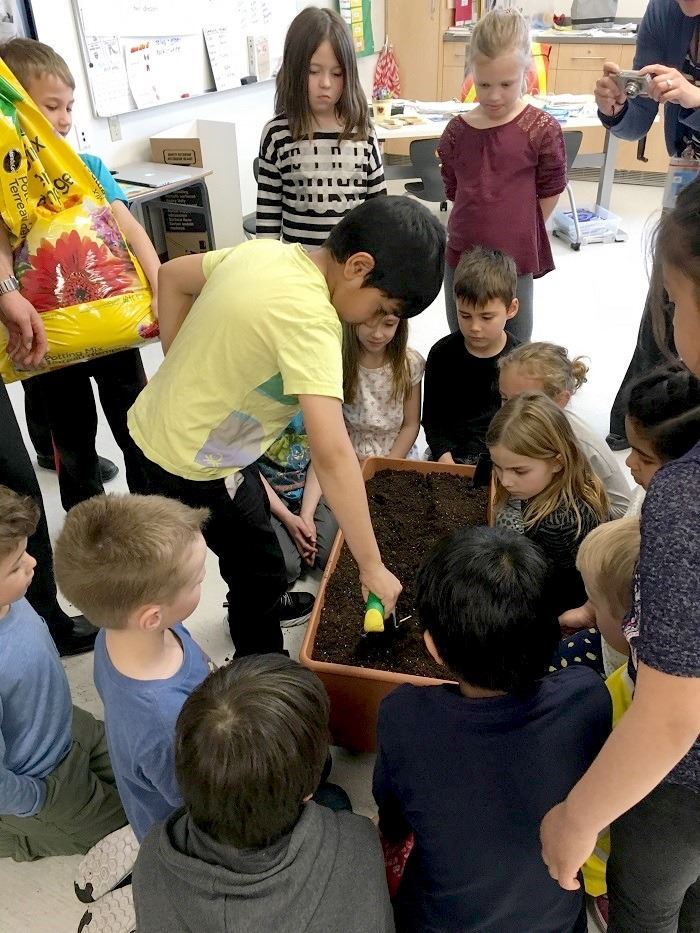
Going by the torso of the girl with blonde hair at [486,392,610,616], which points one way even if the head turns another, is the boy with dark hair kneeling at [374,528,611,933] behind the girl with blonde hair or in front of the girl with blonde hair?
in front

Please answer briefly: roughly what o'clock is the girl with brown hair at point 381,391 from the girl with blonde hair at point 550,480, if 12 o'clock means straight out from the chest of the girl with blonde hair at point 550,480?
the girl with brown hair at point 381,391 is roughly at 3 o'clock from the girl with blonde hair at point 550,480.

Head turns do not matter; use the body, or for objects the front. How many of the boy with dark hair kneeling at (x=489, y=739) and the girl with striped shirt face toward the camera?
1

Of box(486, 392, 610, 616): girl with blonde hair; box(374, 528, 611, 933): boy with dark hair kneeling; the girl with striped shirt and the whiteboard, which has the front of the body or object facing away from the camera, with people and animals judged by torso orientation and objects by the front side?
the boy with dark hair kneeling

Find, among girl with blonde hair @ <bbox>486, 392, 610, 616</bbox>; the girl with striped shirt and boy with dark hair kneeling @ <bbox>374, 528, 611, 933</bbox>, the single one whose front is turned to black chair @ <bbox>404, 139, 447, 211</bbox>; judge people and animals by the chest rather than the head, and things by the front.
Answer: the boy with dark hair kneeling

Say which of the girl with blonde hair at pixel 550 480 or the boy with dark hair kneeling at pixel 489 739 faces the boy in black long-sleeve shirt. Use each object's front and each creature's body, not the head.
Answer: the boy with dark hair kneeling

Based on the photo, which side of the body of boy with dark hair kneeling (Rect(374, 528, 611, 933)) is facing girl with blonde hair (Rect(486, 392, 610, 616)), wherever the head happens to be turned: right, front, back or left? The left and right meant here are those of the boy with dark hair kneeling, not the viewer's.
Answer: front

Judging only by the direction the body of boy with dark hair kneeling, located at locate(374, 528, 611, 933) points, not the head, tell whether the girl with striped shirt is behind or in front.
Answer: in front

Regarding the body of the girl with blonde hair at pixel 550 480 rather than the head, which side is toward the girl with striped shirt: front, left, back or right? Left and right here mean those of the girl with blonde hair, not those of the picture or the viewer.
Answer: right

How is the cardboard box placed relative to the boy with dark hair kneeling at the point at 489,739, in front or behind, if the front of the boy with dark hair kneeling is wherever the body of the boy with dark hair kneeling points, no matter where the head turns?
in front

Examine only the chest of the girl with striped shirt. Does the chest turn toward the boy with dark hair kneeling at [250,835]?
yes

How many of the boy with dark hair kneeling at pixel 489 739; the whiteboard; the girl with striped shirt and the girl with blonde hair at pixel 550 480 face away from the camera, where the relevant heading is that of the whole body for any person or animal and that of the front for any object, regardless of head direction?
1

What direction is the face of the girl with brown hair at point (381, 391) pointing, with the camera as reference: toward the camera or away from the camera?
toward the camera

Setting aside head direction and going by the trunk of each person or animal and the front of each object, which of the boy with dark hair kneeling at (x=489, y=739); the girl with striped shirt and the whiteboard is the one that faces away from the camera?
the boy with dark hair kneeling

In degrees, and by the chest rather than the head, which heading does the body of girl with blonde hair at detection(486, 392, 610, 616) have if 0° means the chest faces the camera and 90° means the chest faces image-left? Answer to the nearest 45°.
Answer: approximately 45°

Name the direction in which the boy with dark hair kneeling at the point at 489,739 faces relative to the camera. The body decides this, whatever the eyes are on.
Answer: away from the camera

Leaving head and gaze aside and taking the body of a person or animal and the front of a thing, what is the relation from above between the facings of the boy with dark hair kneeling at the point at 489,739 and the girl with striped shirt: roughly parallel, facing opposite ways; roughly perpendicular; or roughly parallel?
roughly parallel, facing opposite ways
